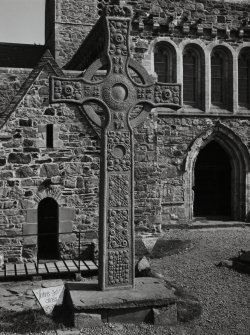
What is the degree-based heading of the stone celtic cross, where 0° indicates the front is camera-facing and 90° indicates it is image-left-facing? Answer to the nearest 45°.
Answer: approximately 0°

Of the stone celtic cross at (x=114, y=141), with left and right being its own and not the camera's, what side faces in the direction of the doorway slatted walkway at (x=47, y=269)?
back
